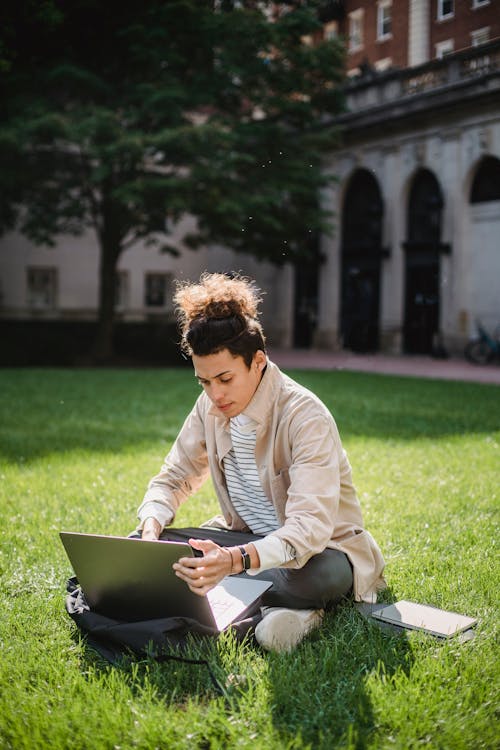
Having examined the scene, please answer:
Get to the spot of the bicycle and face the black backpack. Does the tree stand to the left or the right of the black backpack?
right

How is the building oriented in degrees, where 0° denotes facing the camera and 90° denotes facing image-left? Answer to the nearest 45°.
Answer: approximately 45°

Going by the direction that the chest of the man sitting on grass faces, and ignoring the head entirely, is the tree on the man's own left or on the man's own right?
on the man's own right

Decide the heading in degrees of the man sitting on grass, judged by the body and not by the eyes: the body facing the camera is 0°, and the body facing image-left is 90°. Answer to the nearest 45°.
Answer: approximately 45°
